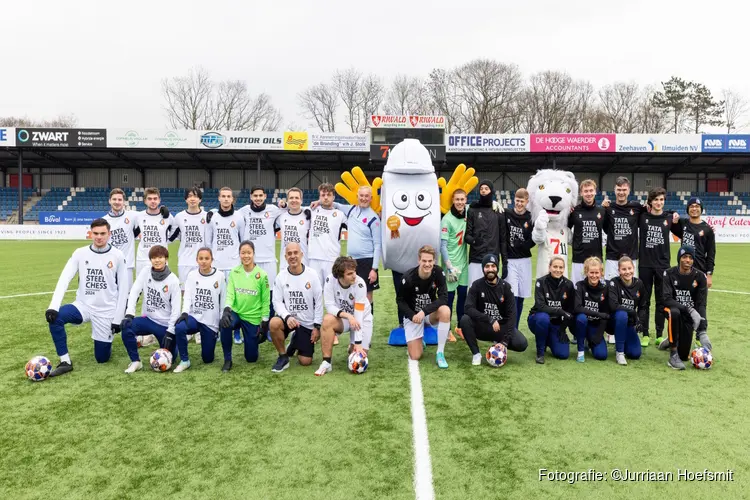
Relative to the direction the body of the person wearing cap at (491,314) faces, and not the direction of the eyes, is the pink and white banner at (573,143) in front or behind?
behind

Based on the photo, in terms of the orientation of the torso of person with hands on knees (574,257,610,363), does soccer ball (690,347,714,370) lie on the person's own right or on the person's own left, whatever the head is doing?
on the person's own left

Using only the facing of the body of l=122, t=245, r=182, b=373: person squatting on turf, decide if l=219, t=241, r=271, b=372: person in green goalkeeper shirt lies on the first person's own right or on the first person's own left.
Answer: on the first person's own left

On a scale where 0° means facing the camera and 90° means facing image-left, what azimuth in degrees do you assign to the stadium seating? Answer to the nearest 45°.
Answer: approximately 0°

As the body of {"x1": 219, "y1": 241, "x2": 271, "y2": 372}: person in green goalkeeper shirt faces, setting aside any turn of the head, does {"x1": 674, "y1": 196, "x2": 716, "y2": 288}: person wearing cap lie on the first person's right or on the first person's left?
on the first person's left

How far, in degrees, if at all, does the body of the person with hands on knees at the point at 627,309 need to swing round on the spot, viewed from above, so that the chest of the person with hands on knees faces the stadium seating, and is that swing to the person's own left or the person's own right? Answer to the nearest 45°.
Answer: approximately 135° to the person's own right
